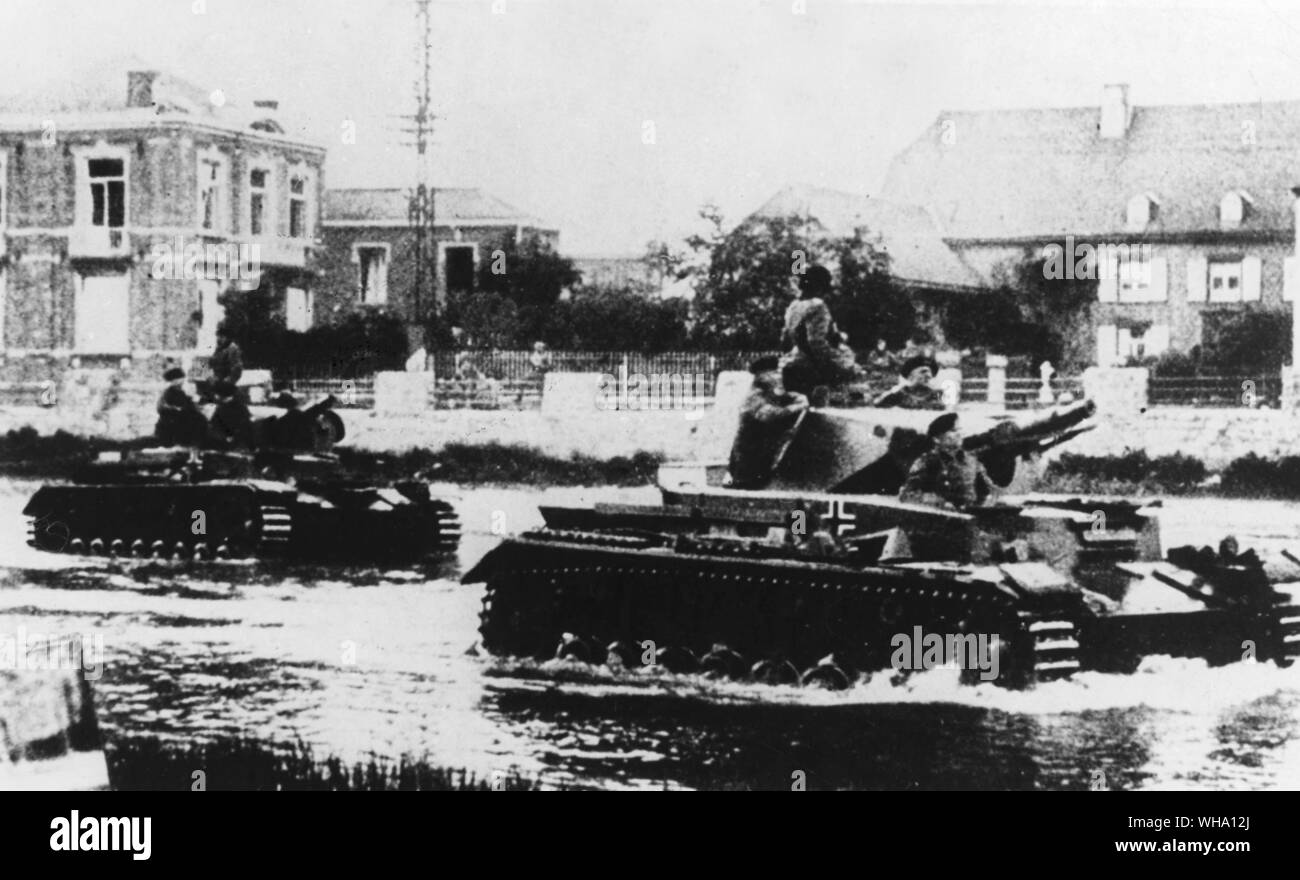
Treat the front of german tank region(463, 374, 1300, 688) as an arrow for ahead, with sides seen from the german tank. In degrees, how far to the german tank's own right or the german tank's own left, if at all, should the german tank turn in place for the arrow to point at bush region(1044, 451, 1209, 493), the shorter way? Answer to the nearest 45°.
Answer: approximately 90° to the german tank's own left

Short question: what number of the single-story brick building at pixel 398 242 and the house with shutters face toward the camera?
2

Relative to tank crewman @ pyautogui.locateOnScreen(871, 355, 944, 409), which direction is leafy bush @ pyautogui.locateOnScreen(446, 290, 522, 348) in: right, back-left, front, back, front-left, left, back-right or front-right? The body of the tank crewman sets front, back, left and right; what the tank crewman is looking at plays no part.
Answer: back-left

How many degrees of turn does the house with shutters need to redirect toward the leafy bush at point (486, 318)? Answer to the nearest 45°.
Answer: approximately 90° to its right

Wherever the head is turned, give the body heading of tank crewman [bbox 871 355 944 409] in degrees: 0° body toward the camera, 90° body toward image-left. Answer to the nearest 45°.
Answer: approximately 315°

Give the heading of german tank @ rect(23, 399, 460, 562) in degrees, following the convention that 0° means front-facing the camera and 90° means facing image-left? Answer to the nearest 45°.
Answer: approximately 315°

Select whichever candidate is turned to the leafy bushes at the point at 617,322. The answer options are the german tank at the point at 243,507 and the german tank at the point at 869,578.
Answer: the german tank at the point at 243,507

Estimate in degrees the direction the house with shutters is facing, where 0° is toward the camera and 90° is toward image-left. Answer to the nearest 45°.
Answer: approximately 0°

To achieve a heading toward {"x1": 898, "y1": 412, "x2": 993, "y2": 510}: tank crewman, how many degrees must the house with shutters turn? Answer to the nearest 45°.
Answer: approximately 45° to its right

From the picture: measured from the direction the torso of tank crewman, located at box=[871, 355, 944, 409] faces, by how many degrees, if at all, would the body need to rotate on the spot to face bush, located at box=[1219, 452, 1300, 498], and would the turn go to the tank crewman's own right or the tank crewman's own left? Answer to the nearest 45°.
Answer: approximately 45° to the tank crewman's own left

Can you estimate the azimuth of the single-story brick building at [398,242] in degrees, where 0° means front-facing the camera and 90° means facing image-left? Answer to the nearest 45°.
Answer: approximately 0°

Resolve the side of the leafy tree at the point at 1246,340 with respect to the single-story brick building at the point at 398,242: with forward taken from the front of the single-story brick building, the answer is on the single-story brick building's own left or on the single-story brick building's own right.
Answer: on the single-story brick building's own left
